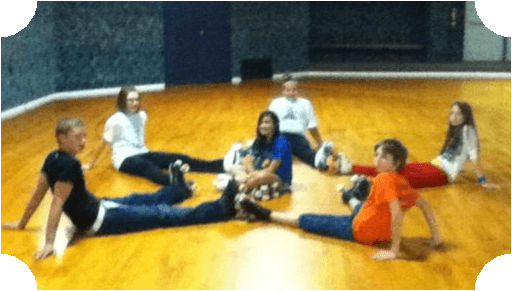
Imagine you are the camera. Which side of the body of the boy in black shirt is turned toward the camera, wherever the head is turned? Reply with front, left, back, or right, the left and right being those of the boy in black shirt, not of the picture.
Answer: right

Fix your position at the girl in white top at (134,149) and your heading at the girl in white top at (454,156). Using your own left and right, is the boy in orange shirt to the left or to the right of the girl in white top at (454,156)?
right

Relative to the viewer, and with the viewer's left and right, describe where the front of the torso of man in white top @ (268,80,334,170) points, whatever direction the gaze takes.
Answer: facing the viewer

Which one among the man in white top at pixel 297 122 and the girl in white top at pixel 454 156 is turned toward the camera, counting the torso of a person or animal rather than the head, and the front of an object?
the man in white top at pixel 297 122

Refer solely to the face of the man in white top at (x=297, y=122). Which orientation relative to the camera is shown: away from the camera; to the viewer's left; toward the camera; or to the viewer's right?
toward the camera

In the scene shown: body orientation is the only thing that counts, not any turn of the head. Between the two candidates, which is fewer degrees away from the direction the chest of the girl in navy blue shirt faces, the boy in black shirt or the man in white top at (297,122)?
the boy in black shirt

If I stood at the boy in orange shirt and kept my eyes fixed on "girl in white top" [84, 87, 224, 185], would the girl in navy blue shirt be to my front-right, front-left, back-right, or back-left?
front-right

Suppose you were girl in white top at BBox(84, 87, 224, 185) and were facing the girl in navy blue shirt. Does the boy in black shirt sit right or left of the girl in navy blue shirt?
right

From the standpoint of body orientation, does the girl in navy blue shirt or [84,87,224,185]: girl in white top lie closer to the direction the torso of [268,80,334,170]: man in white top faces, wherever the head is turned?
the girl in navy blue shirt

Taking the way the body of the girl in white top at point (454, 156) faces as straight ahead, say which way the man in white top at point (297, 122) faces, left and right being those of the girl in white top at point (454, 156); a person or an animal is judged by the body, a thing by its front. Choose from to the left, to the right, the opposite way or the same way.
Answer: to the left

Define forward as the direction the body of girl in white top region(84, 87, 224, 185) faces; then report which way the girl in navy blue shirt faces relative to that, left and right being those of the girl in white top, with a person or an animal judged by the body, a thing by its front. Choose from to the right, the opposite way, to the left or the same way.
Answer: to the right

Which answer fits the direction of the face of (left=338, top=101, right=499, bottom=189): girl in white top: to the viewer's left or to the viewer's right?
to the viewer's left

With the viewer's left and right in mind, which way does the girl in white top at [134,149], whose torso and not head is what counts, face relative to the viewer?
facing the viewer and to the right of the viewer

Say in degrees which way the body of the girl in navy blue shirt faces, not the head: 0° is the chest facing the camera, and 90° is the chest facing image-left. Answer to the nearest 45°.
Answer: approximately 45°

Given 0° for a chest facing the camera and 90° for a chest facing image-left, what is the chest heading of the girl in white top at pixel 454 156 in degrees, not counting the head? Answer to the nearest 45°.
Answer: approximately 90°

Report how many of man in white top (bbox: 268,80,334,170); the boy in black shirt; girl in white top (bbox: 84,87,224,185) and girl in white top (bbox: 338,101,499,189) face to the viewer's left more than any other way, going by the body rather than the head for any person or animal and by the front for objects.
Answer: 1
